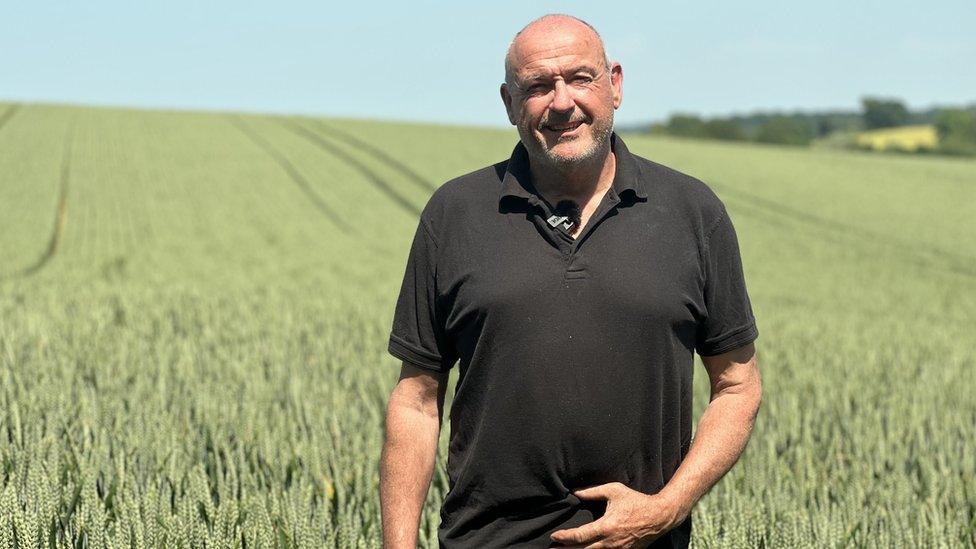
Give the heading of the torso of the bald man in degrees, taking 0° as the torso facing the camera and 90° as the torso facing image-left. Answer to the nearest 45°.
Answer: approximately 0°
